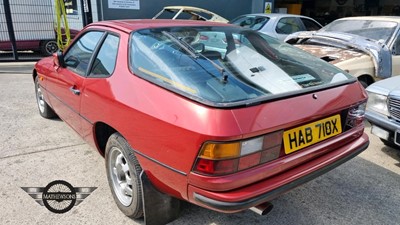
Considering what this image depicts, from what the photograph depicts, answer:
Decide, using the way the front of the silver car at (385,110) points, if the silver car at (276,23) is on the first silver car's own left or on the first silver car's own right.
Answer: on the first silver car's own right

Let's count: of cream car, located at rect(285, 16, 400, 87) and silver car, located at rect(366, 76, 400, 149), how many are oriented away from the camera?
0

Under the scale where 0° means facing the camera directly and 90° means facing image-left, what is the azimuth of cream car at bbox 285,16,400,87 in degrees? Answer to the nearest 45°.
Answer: approximately 45°

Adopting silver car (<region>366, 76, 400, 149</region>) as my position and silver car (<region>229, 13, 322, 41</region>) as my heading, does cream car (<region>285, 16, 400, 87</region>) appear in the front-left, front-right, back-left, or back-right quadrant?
front-right

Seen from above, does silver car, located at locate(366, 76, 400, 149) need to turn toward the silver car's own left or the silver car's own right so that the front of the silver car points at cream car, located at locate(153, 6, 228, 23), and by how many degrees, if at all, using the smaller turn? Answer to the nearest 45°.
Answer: approximately 90° to the silver car's own right

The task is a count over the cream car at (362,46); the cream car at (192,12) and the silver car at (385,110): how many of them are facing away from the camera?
0

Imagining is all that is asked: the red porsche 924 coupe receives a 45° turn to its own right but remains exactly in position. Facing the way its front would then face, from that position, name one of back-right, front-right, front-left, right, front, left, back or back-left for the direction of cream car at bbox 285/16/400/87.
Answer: front-right

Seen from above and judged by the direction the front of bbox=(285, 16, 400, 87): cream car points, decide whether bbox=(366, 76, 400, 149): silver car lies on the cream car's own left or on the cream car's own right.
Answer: on the cream car's own left

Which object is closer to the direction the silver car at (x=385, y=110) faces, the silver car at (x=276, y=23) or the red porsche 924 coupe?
the red porsche 924 coupe

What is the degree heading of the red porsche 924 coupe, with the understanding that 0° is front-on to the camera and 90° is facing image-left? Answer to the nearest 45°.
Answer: approximately 135°

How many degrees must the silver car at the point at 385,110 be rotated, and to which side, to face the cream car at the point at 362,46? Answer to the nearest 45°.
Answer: approximately 135° to its right

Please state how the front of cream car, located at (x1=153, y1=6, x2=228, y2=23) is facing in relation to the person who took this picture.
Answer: facing the viewer and to the left of the viewer

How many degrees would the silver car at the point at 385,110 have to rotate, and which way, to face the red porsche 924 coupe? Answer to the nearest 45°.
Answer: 0° — it already faces it

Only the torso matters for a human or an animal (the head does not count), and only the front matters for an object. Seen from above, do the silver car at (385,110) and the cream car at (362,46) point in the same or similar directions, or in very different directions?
same or similar directions

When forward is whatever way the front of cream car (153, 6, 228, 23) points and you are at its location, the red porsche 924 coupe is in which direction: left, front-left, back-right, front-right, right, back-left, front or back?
front-left
